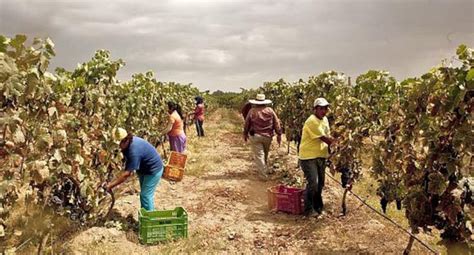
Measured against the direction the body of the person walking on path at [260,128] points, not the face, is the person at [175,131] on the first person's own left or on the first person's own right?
on the first person's own left

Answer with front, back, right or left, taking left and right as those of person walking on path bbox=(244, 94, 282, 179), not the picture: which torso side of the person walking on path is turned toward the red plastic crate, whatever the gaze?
back

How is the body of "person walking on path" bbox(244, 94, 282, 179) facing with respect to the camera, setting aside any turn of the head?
away from the camera

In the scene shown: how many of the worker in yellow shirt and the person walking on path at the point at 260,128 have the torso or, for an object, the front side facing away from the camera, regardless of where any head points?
1

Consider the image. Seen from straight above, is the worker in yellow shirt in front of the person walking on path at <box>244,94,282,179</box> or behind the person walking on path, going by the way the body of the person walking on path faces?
behind

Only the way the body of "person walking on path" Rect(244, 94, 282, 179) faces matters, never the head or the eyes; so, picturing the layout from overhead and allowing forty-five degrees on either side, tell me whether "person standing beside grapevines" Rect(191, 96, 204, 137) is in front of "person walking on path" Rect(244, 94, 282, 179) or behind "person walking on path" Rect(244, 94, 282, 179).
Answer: in front

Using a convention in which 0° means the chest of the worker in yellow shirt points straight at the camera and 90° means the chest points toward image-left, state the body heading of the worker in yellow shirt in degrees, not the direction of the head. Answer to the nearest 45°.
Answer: approximately 315°

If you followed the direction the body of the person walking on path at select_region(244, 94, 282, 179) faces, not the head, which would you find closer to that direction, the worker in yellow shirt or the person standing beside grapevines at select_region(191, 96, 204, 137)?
the person standing beside grapevines

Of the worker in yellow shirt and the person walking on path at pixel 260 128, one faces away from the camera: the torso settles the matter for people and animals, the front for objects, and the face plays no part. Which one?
the person walking on path

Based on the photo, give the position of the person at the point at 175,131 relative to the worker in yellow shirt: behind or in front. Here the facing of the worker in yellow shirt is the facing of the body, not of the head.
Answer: behind
